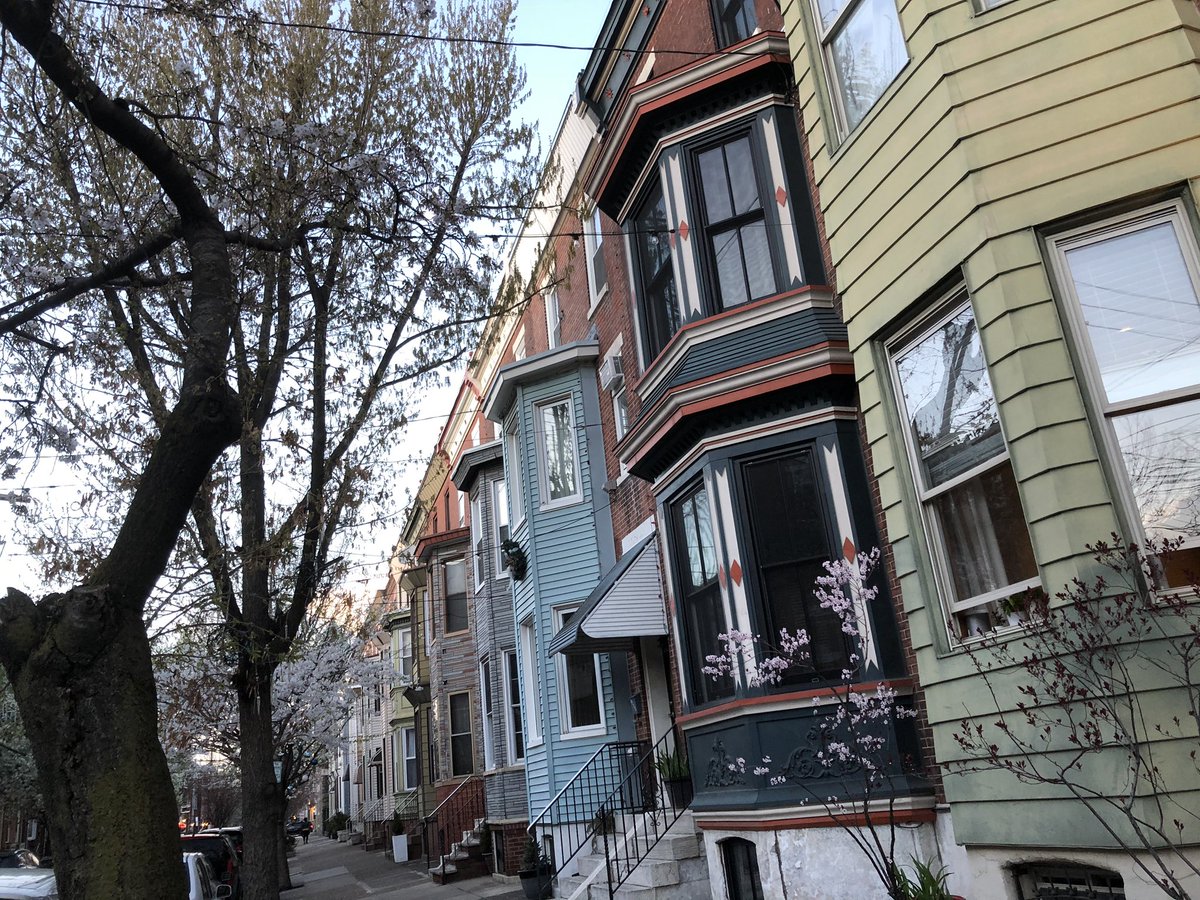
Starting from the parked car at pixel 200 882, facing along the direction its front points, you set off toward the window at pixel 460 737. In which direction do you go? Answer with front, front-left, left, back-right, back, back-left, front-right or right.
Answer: front-right

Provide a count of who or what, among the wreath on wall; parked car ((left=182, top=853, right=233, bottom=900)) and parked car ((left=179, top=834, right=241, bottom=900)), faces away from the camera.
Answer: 2

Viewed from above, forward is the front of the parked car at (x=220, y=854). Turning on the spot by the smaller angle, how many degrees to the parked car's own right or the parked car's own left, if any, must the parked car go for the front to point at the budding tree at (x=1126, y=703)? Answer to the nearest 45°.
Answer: approximately 180°

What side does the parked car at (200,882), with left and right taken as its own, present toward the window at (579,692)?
right

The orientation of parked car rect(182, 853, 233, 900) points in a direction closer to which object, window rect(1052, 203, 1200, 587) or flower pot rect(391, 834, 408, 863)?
the flower pot

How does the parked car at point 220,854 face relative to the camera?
away from the camera

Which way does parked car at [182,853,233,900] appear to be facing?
away from the camera

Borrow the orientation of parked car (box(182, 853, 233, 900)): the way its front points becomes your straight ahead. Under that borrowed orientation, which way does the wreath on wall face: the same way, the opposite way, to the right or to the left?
to the left

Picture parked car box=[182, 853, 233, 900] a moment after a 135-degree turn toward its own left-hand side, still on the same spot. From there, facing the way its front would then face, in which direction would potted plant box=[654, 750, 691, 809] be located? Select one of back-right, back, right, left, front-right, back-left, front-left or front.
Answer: left

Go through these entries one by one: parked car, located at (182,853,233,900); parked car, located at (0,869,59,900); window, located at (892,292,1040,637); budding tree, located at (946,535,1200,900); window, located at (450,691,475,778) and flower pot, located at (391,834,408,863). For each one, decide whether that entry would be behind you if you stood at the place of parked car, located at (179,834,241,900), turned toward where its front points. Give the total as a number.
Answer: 4

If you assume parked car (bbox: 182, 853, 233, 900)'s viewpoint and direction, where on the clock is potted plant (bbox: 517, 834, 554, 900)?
The potted plant is roughly at 4 o'clock from the parked car.
